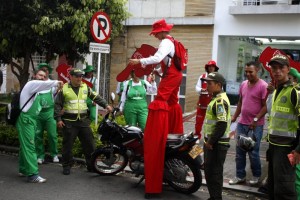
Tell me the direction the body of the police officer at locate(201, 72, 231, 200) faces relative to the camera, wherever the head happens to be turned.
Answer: to the viewer's left

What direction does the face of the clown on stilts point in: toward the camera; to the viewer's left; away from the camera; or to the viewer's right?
to the viewer's left

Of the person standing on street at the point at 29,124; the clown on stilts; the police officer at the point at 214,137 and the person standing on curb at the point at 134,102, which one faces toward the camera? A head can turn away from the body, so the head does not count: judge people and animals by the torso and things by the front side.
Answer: the person standing on curb at the point at 134,102

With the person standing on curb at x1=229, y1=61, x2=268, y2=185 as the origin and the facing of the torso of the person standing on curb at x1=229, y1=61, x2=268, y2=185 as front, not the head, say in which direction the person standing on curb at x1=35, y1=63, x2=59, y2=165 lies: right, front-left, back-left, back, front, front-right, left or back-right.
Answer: front-right

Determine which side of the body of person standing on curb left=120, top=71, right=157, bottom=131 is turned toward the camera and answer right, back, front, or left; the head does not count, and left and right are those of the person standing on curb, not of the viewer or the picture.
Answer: front

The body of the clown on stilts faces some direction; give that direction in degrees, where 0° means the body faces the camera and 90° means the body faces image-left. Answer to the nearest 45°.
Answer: approximately 90°

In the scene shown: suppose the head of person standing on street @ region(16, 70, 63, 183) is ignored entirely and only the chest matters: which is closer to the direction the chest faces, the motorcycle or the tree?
the motorcycle

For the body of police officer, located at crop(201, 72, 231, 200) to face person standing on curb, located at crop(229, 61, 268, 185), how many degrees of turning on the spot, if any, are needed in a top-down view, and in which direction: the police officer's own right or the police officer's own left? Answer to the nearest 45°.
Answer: approximately 135° to the police officer's own right

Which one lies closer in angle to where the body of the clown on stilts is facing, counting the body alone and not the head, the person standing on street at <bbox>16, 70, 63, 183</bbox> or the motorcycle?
the person standing on street

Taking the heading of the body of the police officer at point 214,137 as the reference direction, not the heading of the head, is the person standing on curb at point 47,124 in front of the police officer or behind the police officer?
in front

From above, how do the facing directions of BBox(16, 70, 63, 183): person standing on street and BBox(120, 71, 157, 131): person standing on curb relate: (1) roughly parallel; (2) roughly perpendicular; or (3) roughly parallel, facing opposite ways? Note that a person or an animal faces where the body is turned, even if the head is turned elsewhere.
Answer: roughly perpendicular

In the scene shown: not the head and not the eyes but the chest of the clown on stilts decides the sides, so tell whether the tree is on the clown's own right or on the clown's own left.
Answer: on the clown's own right
